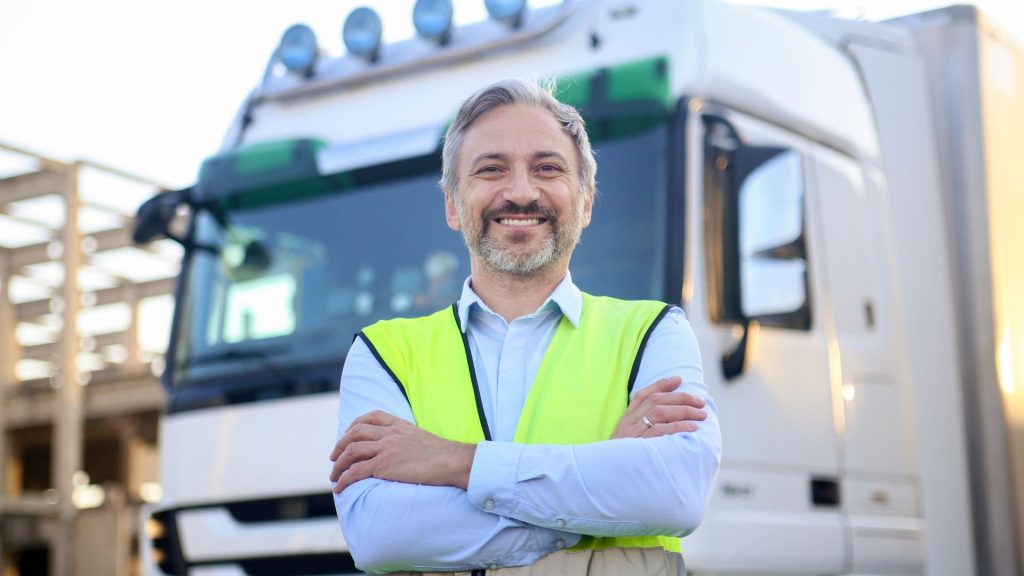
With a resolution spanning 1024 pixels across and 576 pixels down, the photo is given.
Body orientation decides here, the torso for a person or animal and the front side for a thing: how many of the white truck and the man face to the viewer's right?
0

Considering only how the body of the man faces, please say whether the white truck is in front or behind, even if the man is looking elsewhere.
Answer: behind

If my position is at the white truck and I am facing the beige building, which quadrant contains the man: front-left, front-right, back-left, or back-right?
back-left

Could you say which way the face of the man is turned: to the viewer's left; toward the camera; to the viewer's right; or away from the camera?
toward the camera

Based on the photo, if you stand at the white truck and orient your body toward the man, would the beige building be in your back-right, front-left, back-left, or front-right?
back-right

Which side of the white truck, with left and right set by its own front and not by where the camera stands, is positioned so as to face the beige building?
right

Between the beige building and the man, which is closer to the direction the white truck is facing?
the man

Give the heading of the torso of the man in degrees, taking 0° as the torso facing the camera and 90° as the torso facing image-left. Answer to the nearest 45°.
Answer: approximately 0°

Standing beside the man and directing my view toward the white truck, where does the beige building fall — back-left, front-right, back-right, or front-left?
front-left

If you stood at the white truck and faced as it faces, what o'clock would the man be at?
The man is roughly at 11 o'clock from the white truck.
